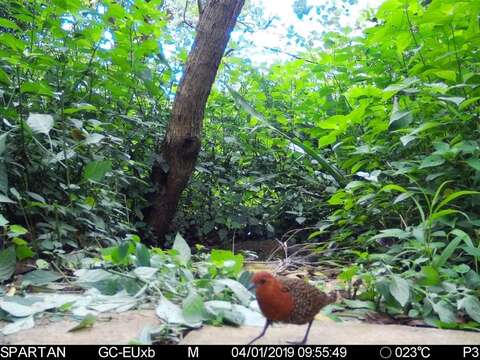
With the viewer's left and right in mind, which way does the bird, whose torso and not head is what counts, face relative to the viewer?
facing to the left of the viewer

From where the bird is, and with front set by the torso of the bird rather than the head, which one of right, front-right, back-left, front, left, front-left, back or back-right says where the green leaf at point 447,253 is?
back-right

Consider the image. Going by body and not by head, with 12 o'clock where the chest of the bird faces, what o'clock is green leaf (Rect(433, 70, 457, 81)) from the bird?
The green leaf is roughly at 4 o'clock from the bird.

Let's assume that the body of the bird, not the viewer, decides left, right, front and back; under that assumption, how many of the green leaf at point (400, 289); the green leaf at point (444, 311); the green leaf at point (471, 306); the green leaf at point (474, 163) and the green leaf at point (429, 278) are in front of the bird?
0

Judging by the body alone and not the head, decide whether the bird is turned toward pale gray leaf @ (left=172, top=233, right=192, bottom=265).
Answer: no

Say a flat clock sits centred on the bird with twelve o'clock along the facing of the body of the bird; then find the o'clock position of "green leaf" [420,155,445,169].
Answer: The green leaf is roughly at 4 o'clock from the bird.

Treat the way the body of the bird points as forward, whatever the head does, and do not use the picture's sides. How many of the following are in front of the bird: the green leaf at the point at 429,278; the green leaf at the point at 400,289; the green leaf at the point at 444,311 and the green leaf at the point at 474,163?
0

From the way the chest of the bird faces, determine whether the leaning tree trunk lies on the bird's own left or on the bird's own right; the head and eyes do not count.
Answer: on the bird's own right

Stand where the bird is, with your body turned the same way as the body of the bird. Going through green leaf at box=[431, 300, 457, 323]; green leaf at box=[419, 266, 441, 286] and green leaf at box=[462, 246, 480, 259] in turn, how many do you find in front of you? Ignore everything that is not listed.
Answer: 0

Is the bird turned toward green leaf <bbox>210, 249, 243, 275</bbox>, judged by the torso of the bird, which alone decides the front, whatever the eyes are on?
no

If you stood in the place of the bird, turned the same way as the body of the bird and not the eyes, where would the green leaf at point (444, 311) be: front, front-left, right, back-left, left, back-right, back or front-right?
back-right

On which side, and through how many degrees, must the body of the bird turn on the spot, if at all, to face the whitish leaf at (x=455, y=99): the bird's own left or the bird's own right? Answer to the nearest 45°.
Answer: approximately 135° to the bird's own right

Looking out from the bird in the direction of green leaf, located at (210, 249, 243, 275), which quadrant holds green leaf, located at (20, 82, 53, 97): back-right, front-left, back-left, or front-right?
front-left

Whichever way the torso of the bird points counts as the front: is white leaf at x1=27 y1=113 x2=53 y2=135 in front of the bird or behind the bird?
in front
